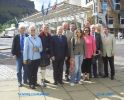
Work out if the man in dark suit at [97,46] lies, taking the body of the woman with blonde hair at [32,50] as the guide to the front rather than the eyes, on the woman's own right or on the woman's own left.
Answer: on the woman's own left

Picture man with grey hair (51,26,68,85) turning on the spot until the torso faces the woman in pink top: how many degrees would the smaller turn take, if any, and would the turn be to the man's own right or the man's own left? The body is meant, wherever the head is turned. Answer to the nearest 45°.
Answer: approximately 135° to the man's own left

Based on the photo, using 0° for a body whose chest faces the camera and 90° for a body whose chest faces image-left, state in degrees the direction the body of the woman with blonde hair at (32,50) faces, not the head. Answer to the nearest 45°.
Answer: approximately 0°

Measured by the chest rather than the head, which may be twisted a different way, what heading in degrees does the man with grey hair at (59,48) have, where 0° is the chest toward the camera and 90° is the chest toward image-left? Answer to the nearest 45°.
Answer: approximately 0°

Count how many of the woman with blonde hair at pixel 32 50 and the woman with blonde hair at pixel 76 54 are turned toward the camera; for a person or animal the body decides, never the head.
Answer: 2

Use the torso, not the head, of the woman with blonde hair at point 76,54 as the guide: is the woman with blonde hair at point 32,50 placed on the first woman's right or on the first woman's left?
on the first woman's right
